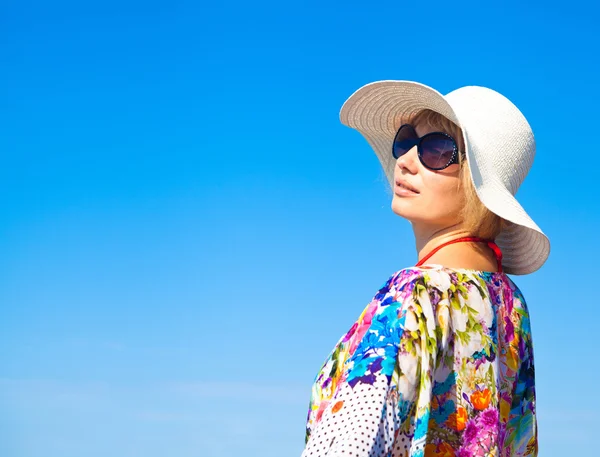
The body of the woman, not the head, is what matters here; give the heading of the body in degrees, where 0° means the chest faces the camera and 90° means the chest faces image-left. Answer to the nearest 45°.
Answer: approximately 90°

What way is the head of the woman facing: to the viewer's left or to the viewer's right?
to the viewer's left
